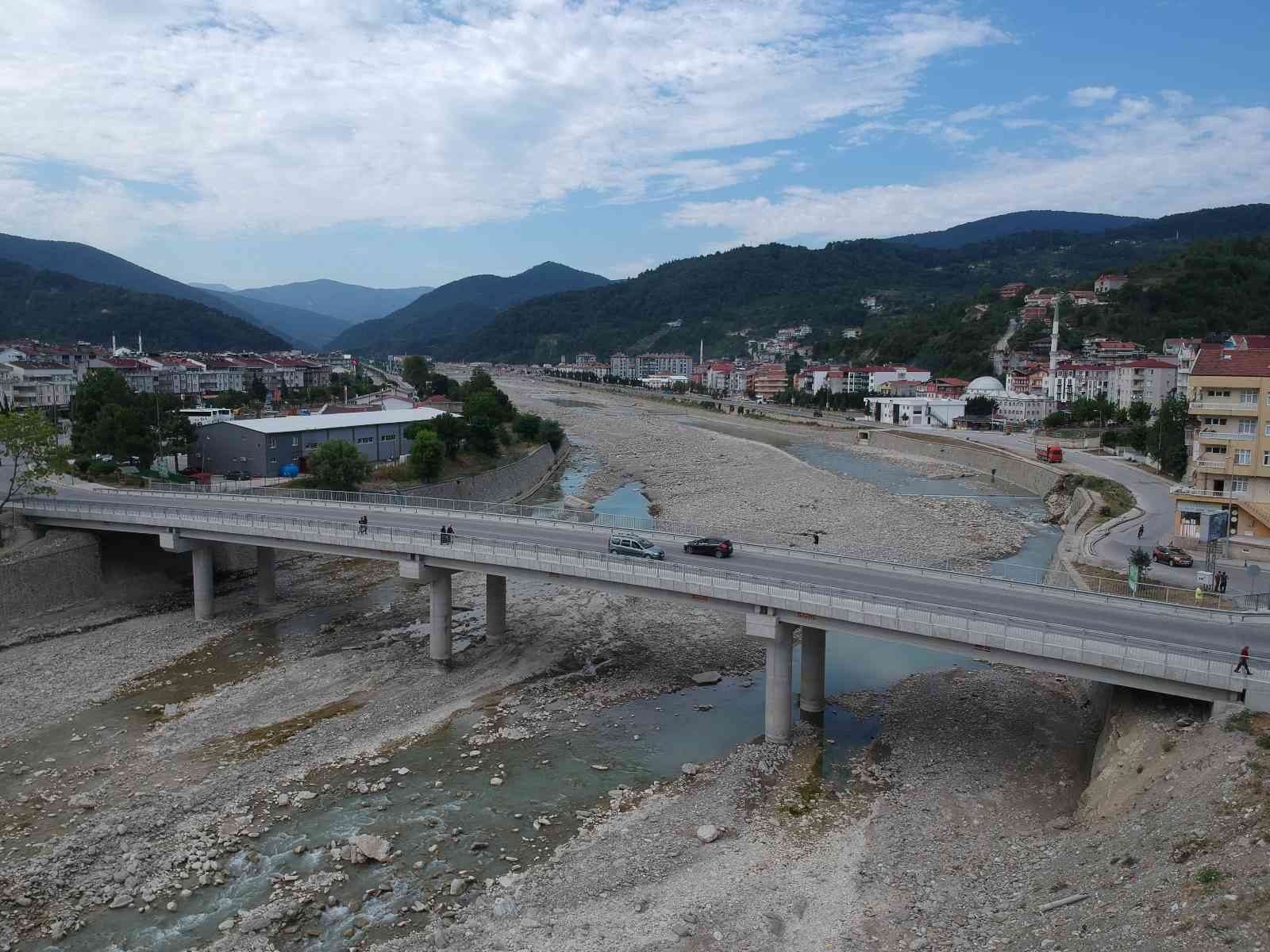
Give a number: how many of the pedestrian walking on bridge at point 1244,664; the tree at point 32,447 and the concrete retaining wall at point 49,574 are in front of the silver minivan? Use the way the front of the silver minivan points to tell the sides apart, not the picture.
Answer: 1

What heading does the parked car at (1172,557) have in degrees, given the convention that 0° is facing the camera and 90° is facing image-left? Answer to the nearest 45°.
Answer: approximately 315°

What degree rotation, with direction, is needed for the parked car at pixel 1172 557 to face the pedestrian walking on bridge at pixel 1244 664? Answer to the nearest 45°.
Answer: approximately 45° to its right
